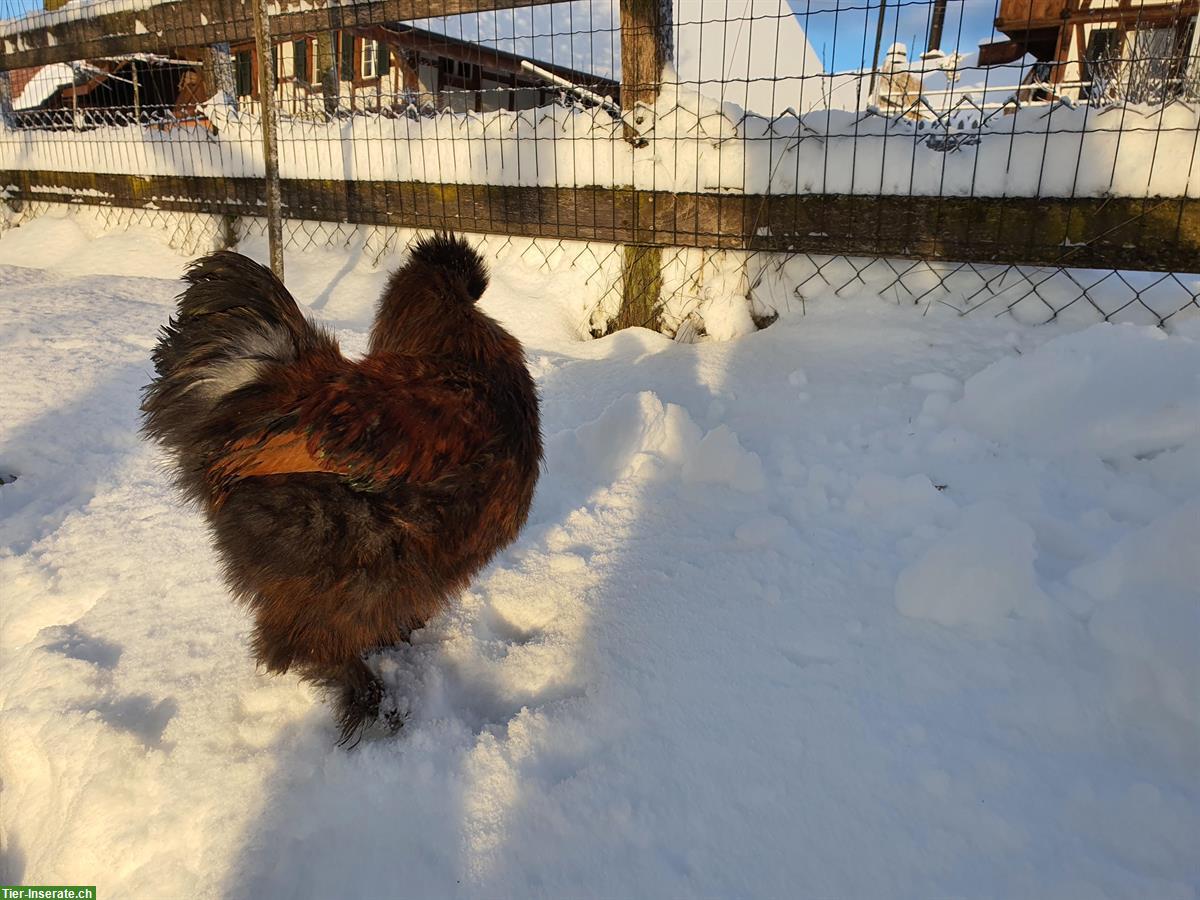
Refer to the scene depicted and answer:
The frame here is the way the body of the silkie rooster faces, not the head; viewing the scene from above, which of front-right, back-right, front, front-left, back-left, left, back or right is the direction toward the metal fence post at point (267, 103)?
left

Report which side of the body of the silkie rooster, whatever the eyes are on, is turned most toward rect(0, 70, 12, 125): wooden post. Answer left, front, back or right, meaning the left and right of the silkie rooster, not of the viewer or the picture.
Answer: left

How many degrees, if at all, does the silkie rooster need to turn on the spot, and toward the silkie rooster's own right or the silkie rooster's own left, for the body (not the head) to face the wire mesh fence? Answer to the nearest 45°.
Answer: approximately 45° to the silkie rooster's own left

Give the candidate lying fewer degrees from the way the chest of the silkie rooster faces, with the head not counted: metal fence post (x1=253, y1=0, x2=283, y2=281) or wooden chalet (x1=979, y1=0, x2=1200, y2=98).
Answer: the wooden chalet

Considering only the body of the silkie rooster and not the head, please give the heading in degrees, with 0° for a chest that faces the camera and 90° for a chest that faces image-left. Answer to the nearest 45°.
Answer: approximately 270°

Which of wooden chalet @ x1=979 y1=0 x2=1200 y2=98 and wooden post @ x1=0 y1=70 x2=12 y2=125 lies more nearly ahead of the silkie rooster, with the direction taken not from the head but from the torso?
the wooden chalet

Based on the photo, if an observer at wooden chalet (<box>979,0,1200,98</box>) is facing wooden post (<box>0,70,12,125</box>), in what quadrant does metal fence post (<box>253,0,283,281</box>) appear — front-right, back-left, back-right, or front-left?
front-left

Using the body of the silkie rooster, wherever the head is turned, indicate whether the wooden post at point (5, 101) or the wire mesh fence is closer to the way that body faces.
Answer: the wire mesh fence
